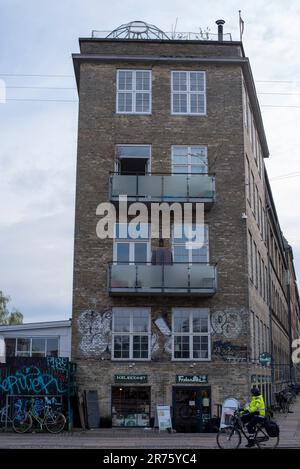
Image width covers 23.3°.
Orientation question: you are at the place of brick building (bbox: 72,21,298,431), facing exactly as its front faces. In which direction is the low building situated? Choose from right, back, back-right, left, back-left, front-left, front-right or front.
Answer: back-right

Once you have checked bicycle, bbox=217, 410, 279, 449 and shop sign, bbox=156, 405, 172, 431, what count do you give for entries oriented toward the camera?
1

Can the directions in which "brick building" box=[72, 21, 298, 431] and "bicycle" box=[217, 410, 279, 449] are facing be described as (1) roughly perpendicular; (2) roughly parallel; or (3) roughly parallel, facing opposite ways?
roughly perpendicular

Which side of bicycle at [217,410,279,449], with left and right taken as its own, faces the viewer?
left
